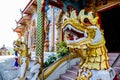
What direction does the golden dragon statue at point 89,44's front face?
to the viewer's left

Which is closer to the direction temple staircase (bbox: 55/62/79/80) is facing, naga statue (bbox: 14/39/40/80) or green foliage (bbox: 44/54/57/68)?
the naga statue

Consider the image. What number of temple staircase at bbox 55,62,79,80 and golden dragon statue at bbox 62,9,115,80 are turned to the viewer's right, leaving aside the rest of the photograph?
0

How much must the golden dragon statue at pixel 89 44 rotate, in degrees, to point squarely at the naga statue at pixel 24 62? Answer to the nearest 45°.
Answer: approximately 45° to its right

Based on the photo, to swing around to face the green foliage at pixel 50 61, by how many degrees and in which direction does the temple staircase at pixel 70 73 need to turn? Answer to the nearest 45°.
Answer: approximately 90° to its right
